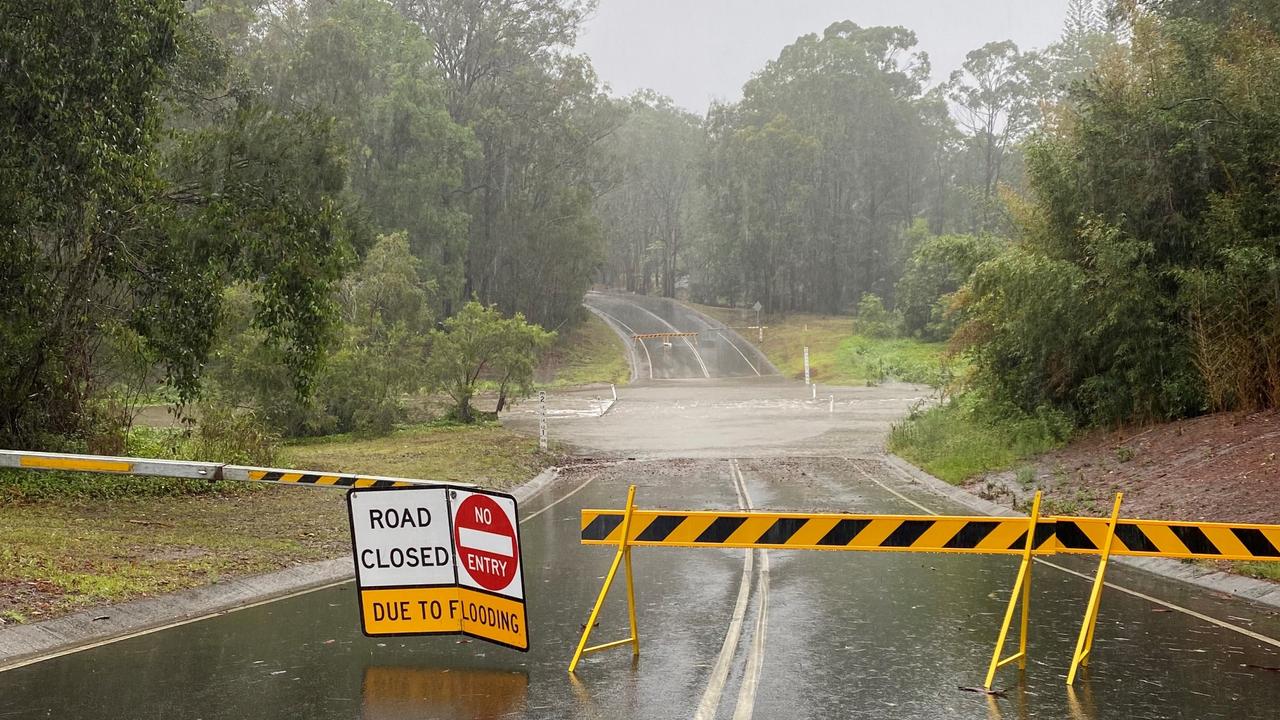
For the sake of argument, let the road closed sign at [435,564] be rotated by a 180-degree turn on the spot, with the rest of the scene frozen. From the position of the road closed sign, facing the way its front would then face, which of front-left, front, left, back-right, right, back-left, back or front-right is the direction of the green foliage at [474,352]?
front

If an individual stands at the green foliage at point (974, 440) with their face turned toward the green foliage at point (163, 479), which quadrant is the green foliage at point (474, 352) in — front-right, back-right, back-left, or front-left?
front-right

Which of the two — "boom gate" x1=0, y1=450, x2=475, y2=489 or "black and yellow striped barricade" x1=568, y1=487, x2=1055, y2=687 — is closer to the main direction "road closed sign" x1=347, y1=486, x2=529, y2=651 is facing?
the black and yellow striped barricade

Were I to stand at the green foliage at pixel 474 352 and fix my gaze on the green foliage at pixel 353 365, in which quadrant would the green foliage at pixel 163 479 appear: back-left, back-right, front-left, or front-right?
front-left

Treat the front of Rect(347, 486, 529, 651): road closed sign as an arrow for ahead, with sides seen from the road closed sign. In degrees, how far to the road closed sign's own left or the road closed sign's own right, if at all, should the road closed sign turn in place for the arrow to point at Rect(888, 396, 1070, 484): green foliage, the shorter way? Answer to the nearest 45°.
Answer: approximately 135° to the road closed sign's own left

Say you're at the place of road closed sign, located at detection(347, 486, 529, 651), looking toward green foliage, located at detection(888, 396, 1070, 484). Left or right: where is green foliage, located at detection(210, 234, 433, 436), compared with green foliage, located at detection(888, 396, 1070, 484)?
left

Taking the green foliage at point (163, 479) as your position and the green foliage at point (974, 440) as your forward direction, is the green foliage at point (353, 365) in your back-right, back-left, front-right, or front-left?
front-left

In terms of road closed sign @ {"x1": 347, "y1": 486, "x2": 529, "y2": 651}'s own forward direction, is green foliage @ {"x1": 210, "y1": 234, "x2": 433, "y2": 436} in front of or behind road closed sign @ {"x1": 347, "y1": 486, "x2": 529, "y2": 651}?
behind

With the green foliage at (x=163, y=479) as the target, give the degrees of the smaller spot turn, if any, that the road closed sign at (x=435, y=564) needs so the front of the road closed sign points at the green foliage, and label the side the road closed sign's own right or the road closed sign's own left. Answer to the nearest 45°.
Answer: approximately 180°

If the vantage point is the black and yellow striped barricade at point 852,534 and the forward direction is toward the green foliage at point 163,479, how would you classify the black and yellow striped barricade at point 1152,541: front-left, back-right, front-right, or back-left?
back-right

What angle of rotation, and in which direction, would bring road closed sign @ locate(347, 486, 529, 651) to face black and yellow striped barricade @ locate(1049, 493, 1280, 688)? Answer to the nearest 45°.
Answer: approximately 90° to its left

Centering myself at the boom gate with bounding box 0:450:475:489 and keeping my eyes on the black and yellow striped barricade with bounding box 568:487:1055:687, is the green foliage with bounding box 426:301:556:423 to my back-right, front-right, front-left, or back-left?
back-left

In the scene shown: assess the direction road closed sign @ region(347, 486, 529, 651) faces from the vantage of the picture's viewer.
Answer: facing the viewer

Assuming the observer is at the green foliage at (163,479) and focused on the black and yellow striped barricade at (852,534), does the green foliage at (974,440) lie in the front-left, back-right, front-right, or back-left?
front-left

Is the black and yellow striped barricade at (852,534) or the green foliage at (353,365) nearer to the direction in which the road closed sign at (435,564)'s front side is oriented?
the black and yellow striped barricade

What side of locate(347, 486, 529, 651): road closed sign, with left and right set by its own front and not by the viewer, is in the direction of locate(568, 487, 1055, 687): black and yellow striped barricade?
left
